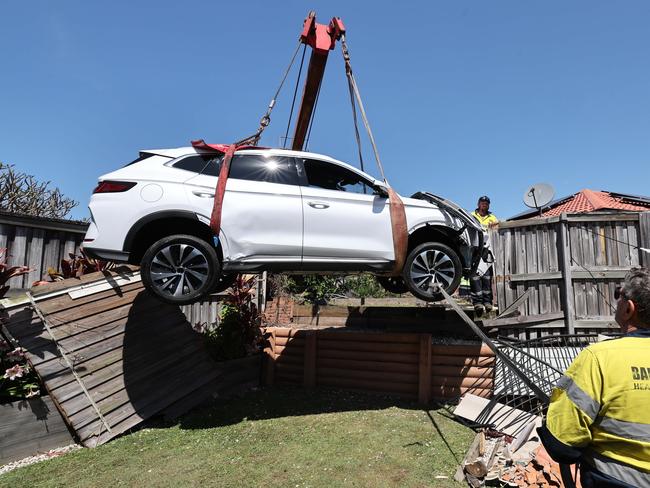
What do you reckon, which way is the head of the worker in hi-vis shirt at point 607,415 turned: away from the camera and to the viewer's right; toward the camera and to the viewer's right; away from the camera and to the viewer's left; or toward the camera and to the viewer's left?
away from the camera and to the viewer's left

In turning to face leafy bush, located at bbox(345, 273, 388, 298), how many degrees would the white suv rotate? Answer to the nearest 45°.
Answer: approximately 90° to its left

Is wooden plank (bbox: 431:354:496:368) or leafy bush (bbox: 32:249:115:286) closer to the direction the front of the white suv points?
the wooden plank

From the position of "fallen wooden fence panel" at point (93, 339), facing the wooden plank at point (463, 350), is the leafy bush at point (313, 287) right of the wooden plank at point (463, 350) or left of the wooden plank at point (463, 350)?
left

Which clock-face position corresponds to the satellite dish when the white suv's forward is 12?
The satellite dish is roughly at 11 o'clock from the white suv.

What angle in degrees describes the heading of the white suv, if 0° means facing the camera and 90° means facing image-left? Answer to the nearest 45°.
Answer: approximately 270°

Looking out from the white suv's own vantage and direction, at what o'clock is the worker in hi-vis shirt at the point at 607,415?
The worker in hi-vis shirt is roughly at 2 o'clock from the white suv.

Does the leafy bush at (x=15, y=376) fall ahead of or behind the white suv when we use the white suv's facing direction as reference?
behind

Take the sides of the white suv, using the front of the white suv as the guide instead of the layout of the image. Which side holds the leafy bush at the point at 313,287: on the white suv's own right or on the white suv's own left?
on the white suv's own left

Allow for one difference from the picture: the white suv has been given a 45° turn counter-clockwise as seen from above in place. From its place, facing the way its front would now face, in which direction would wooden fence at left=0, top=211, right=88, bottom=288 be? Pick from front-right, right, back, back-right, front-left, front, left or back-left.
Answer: left
